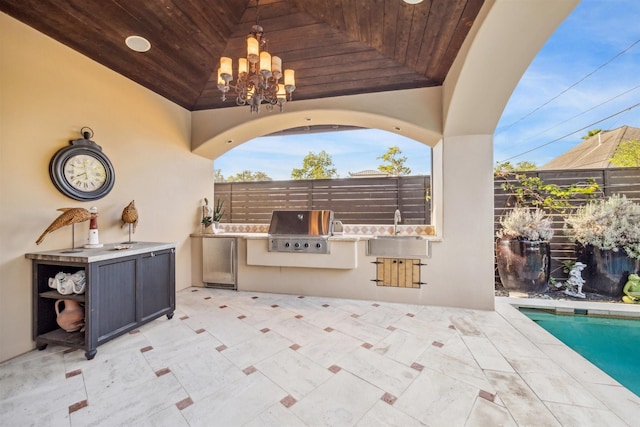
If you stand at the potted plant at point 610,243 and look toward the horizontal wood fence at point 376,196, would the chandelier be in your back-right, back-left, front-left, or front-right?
front-left

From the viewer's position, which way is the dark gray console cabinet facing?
facing the viewer and to the right of the viewer

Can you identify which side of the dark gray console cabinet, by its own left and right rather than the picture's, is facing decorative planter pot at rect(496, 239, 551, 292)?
front

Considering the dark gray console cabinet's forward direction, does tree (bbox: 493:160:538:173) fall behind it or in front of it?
in front
